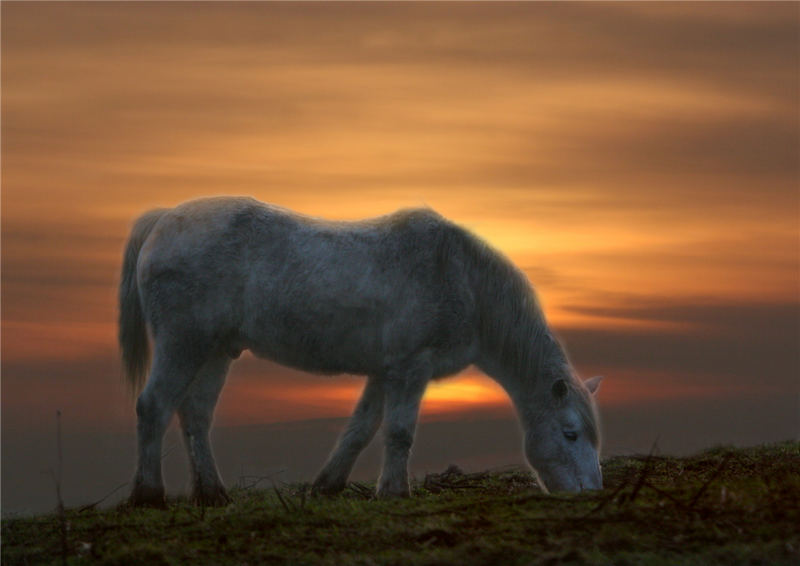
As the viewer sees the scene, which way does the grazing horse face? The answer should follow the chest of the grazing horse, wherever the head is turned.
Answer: to the viewer's right
